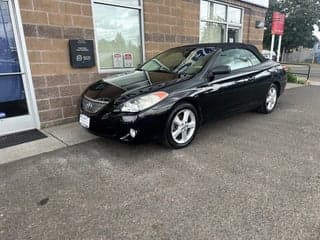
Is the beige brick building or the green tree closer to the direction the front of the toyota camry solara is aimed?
the beige brick building

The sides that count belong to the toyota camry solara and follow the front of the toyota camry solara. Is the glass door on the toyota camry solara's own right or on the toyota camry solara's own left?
on the toyota camry solara's own right

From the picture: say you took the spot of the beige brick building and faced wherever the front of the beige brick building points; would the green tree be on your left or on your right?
on your left

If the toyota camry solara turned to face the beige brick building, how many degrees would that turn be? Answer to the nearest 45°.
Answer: approximately 90° to its right

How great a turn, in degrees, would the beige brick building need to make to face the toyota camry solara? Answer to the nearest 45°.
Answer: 0° — it already faces it

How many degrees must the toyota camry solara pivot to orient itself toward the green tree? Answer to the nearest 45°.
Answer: approximately 180°

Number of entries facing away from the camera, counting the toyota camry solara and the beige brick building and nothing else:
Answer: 0

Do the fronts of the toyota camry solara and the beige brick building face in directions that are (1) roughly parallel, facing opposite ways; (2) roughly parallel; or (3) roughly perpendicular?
roughly perpendicular

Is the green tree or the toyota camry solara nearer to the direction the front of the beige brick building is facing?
the toyota camry solara
